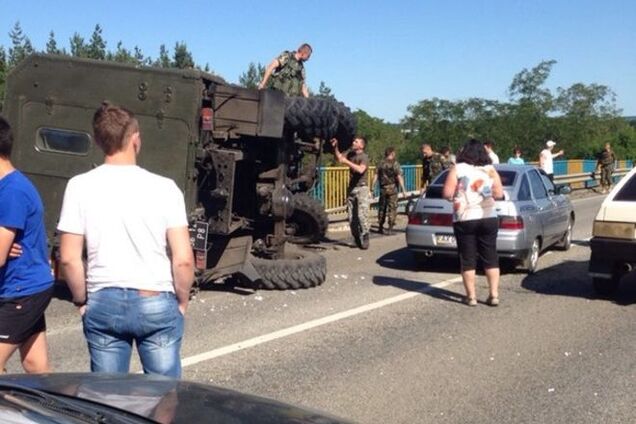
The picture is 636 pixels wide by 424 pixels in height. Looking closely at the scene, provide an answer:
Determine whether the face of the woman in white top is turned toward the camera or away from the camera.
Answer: away from the camera

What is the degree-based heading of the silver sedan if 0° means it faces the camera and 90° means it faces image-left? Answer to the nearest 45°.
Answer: approximately 225°

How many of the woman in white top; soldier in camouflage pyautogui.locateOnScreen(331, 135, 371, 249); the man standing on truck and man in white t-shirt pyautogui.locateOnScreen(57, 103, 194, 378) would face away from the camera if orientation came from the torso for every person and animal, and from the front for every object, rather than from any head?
2

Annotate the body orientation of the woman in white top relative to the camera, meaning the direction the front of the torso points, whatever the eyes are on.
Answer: away from the camera

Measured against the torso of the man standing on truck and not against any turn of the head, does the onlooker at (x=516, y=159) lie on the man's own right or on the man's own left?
on the man's own left

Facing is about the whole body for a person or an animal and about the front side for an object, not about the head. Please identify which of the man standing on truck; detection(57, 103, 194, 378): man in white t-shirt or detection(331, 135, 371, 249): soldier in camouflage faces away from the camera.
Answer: the man in white t-shirt

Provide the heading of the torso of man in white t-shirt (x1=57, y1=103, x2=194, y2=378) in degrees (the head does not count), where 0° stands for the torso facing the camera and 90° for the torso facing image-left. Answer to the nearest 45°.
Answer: approximately 180°

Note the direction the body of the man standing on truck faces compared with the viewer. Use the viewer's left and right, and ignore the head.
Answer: facing the viewer and to the right of the viewer

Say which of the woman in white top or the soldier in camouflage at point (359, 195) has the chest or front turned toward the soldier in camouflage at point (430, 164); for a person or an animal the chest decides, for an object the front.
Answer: the woman in white top

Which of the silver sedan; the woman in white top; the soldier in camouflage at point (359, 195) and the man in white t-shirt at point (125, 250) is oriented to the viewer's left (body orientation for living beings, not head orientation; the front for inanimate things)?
the soldier in camouflage

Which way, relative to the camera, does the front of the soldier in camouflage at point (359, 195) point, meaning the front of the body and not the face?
to the viewer's left

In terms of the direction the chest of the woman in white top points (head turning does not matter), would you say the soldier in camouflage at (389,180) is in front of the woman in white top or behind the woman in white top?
in front
